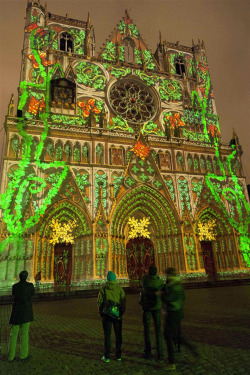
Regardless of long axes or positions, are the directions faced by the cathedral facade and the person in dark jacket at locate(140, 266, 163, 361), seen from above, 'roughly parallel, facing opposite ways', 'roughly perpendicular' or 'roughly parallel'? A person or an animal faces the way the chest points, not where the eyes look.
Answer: roughly parallel, facing opposite ways

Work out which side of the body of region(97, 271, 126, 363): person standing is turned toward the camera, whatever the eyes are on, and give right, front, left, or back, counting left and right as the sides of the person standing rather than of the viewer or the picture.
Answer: back

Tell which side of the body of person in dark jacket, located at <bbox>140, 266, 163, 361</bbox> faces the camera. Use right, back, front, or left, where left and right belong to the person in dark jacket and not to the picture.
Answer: back

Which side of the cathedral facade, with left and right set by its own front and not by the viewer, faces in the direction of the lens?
front

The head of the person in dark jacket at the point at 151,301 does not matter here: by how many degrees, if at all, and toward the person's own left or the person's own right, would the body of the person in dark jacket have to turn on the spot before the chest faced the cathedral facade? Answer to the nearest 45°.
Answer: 0° — they already face it

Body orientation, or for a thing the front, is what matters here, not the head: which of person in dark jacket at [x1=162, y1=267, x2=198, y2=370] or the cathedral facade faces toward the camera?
the cathedral facade

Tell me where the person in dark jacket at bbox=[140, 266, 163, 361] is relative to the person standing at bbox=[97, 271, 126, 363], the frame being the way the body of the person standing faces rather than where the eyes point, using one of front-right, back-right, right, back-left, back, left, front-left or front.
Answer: right

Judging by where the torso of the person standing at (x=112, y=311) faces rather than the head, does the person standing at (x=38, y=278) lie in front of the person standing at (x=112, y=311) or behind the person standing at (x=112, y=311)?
in front

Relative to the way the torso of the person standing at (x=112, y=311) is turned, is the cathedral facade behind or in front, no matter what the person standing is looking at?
in front

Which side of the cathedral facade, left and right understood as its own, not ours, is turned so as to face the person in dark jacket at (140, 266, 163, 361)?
front

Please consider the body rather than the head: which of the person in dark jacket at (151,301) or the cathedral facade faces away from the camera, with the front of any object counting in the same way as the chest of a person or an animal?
the person in dark jacket

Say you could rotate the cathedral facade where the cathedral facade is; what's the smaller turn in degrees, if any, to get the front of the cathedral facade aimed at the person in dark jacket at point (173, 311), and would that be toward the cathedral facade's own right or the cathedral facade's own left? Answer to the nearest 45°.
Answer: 0° — it already faces them

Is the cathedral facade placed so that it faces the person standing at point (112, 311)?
yes
